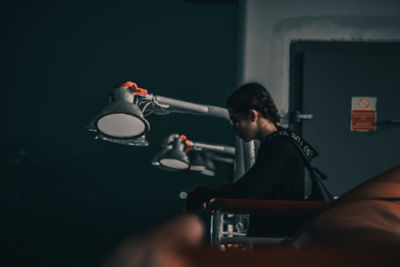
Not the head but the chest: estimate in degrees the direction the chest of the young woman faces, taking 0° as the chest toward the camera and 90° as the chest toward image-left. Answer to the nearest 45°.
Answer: approximately 90°

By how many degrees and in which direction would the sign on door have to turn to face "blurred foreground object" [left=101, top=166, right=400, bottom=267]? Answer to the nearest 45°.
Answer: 0° — it already faces it

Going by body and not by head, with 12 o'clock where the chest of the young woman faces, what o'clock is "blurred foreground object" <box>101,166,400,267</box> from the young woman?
The blurred foreground object is roughly at 9 o'clock from the young woman.

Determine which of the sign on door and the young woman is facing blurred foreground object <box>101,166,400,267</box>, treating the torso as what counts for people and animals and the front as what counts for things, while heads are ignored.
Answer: the sign on door

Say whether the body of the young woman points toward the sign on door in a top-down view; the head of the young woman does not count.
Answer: no

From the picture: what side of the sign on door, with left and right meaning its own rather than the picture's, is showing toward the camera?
front

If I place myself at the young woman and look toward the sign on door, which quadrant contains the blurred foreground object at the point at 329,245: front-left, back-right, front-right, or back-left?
back-right

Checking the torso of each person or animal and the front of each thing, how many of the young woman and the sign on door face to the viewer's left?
1

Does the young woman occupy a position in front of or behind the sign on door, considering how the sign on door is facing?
in front

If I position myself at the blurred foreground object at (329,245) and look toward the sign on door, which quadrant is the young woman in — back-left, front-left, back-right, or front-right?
front-left

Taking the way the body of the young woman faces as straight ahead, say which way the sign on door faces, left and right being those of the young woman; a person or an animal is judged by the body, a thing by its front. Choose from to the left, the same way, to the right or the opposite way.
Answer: to the left

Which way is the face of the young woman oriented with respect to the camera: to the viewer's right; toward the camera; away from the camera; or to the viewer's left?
to the viewer's left
